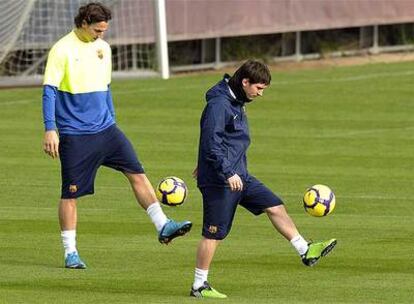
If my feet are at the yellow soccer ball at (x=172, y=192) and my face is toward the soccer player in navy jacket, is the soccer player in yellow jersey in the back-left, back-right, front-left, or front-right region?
back-right

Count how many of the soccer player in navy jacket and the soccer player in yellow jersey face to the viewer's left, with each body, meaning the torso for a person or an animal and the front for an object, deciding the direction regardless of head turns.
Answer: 0

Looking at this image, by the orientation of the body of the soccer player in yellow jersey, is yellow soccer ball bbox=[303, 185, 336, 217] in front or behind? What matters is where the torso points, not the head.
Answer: in front

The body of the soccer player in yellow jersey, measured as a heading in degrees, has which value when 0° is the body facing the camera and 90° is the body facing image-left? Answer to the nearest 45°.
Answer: approximately 315°

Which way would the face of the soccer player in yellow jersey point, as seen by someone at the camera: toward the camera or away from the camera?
toward the camera
